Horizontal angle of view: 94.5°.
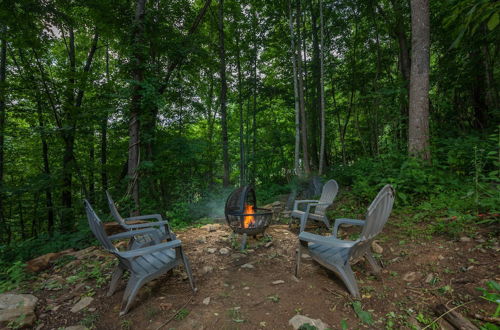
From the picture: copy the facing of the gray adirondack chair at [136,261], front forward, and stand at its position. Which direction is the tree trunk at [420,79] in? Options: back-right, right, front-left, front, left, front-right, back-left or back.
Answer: front-right

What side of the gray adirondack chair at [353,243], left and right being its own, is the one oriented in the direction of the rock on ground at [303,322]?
left

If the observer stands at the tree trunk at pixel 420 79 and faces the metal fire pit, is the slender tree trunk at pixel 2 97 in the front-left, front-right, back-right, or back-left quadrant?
front-right

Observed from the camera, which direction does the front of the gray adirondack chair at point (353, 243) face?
facing away from the viewer and to the left of the viewer

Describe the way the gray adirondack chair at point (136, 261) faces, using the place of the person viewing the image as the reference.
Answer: facing away from the viewer and to the right of the viewer

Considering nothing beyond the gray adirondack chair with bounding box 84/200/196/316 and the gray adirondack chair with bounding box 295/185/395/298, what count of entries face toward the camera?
0

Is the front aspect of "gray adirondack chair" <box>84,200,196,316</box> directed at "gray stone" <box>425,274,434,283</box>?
no

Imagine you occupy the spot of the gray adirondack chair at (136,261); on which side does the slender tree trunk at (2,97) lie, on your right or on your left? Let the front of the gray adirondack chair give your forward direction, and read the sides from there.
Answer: on your left

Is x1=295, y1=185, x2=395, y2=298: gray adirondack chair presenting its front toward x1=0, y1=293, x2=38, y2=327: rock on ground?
no

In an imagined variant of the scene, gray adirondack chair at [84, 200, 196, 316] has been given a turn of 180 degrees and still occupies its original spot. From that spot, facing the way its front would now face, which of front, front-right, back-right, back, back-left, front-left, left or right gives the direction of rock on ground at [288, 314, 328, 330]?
left

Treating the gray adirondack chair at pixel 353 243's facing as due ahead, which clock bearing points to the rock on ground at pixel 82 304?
The rock on ground is roughly at 10 o'clock from the gray adirondack chair.

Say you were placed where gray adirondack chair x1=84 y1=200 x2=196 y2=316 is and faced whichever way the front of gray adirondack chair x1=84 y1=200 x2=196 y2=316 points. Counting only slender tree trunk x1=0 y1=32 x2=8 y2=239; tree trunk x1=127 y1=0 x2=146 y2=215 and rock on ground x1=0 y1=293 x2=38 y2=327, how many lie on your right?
0

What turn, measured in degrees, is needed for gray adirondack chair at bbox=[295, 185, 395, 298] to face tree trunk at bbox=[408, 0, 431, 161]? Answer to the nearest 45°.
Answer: approximately 90° to its right

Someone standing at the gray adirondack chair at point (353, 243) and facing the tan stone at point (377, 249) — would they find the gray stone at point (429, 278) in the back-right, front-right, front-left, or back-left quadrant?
front-right

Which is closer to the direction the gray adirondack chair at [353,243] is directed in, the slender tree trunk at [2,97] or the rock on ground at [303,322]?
the slender tree trunk
